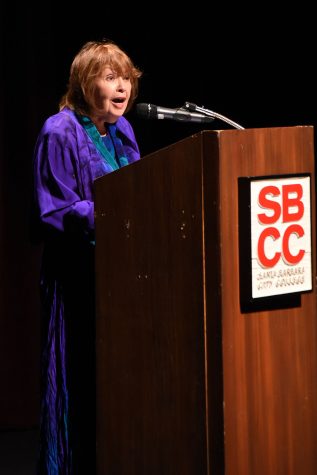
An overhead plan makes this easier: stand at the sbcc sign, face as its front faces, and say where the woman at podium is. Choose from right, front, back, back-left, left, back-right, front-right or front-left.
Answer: back

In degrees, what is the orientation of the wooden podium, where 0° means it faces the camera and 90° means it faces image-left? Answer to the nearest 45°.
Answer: approximately 315°

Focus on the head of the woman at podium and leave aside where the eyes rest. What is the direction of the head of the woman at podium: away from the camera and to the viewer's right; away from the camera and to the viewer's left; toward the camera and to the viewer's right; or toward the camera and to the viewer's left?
toward the camera and to the viewer's right

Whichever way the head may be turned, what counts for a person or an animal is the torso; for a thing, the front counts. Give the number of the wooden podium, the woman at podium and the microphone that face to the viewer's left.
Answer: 1

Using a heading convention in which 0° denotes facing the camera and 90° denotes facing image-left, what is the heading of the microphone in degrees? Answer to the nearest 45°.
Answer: approximately 90°

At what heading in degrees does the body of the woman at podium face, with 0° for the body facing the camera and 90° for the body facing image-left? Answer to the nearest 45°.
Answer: approximately 315°

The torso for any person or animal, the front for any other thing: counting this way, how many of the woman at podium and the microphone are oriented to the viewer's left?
1

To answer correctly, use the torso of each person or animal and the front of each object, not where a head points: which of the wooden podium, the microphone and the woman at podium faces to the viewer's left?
the microphone
